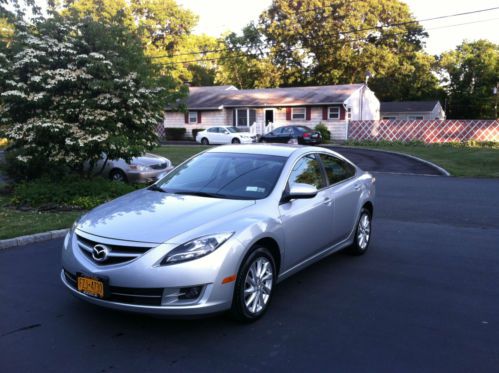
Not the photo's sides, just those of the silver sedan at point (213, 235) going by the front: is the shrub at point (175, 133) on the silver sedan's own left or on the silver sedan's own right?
on the silver sedan's own right

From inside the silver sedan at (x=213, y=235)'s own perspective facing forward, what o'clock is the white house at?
The white house is roughly at 5 o'clock from the silver sedan.

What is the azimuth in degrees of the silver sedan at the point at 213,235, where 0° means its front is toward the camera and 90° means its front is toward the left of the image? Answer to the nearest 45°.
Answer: approximately 45°
